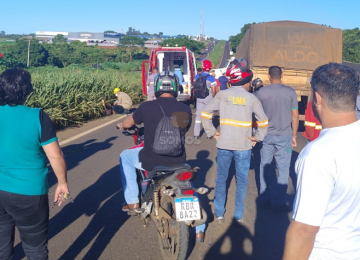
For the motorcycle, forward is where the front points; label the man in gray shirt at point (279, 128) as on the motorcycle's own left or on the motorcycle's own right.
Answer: on the motorcycle's own right

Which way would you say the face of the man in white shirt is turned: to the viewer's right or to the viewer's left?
to the viewer's left

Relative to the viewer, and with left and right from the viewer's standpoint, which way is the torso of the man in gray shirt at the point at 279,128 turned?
facing away from the viewer

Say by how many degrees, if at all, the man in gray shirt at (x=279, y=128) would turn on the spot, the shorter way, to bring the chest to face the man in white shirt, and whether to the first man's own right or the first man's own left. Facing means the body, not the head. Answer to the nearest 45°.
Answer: approximately 180°

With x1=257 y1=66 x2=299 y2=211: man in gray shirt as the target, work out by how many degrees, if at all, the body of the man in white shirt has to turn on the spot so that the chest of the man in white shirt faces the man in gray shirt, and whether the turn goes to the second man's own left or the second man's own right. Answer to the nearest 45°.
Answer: approximately 45° to the second man's own right

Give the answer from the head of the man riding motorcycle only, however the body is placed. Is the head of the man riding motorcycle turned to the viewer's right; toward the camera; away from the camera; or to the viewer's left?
away from the camera

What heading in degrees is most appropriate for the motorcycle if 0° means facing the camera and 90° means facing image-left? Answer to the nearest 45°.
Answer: approximately 135°

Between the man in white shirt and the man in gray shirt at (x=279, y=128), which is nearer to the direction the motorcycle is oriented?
the man in gray shirt

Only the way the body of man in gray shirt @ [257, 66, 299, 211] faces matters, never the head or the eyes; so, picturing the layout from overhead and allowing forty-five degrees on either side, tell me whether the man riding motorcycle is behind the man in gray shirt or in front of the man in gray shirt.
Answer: behind
